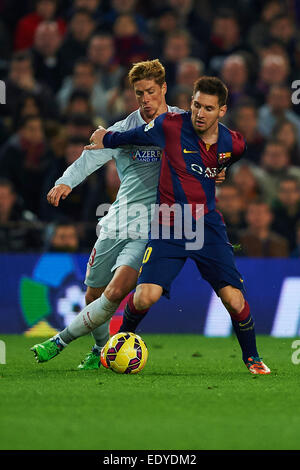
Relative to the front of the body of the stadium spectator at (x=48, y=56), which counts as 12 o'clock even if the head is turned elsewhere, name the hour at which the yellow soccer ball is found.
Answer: The yellow soccer ball is roughly at 12 o'clock from the stadium spectator.

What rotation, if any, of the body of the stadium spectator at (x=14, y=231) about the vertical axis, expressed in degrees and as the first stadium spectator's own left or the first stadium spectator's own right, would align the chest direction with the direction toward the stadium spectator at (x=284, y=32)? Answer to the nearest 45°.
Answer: approximately 135° to the first stadium spectator's own left

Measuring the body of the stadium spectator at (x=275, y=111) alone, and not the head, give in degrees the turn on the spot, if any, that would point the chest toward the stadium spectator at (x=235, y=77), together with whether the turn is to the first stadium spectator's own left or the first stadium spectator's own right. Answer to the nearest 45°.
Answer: approximately 90° to the first stadium spectator's own right

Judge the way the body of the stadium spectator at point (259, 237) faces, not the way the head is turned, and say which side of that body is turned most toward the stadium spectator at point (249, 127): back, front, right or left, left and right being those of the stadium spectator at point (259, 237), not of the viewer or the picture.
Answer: back

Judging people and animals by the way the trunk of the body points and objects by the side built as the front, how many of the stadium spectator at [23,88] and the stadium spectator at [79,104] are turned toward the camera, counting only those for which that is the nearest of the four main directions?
2

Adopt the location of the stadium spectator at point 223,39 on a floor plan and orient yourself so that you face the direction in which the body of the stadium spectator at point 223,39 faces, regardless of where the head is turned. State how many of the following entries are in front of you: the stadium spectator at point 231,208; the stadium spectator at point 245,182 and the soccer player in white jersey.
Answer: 3

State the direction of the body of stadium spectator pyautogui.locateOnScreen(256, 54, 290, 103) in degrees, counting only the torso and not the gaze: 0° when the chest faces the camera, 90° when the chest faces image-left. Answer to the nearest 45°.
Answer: approximately 0°

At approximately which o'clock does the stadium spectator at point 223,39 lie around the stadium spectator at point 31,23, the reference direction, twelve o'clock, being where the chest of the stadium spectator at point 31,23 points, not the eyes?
the stadium spectator at point 223,39 is roughly at 9 o'clock from the stadium spectator at point 31,23.
